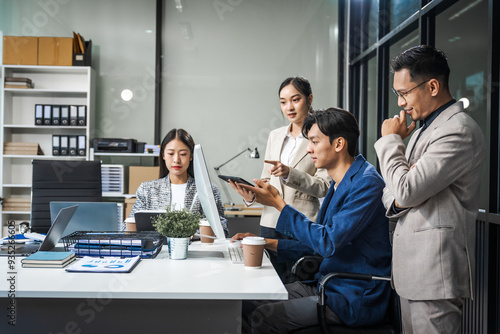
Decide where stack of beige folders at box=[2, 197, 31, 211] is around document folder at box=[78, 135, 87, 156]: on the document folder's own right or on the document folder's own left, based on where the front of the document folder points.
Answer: on the document folder's own right

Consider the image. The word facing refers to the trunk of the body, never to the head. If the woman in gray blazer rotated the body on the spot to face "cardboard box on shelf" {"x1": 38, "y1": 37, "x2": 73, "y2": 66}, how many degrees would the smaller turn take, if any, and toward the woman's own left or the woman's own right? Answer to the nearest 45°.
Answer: approximately 135° to the woman's own right

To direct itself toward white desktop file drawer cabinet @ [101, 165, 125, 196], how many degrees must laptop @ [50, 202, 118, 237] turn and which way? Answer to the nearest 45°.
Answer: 0° — it already faces it

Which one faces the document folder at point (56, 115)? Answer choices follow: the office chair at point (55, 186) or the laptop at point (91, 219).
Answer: the laptop

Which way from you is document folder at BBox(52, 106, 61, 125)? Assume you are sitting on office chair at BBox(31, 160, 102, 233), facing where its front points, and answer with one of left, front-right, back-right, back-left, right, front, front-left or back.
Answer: back

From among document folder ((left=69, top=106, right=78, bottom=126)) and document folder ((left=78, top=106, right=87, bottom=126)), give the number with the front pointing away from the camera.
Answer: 0

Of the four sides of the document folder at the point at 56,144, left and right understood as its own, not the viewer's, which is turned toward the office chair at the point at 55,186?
front

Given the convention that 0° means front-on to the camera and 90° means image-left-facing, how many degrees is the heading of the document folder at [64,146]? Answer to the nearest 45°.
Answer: approximately 0°

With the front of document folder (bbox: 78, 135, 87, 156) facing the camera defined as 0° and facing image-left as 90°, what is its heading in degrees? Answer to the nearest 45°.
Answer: approximately 0°

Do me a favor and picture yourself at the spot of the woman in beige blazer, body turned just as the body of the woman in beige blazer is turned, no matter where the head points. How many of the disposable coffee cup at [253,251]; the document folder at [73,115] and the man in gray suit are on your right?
1

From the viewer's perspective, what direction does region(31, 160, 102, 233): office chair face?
toward the camera

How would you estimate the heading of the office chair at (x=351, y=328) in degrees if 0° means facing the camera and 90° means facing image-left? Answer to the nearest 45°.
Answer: approximately 90°

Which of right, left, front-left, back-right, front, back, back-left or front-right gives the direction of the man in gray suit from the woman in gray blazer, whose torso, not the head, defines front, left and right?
front-left

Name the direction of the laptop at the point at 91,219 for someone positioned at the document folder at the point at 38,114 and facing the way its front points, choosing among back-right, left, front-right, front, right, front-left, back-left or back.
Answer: front

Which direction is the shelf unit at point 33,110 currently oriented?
toward the camera
